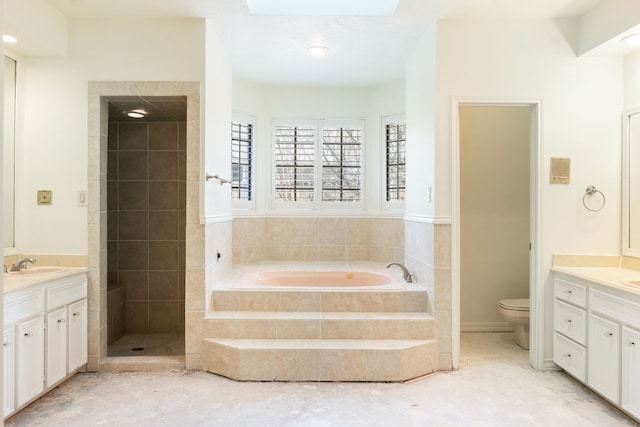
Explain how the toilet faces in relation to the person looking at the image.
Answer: facing to the left of the viewer

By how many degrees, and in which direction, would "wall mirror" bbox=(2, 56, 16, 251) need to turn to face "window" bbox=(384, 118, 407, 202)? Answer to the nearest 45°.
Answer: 0° — it already faces it

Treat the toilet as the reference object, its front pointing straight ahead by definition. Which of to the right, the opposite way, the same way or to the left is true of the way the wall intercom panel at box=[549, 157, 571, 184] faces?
to the left

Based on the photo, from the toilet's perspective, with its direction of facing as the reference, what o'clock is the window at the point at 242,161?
The window is roughly at 12 o'clock from the toilet.

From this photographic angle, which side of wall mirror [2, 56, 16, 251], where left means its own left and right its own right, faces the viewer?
right

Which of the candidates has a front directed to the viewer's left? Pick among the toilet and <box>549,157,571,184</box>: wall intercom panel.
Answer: the toilet

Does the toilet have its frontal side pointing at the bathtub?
yes
